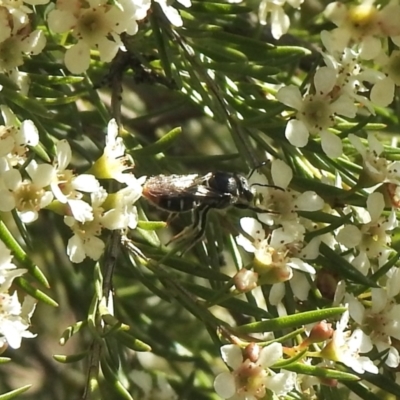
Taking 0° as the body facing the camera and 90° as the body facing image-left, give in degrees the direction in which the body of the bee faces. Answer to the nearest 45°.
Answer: approximately 270°
